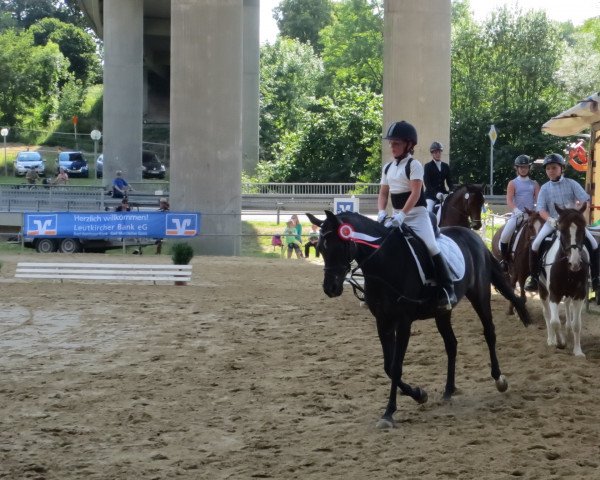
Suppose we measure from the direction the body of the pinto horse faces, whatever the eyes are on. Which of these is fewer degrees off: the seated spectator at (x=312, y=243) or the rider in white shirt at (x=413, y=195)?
the rider in white shirt

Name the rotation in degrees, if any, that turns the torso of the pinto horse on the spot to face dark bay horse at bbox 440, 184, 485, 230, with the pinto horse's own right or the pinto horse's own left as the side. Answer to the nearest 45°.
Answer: approximately 135° to the pinto horse's own right

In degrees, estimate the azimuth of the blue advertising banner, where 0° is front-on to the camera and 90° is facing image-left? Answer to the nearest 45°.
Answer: approximately 0°

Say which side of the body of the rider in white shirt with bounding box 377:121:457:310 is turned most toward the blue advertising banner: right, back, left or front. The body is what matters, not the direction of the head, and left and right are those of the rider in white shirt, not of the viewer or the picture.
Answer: right

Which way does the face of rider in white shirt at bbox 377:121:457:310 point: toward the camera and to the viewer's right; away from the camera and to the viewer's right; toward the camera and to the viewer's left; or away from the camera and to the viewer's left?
toward the camera and to the viewer's left

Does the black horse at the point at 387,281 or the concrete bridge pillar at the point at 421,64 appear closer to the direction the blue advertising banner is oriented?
the black horse

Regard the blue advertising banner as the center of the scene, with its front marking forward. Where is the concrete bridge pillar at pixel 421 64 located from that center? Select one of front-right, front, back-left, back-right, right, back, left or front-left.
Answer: left

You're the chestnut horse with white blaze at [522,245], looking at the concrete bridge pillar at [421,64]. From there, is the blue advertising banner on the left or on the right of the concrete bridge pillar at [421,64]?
left

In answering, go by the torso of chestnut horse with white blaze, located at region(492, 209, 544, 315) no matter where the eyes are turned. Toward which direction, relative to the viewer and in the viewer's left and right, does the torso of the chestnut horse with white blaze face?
facing the viewer and to the right of the viewer

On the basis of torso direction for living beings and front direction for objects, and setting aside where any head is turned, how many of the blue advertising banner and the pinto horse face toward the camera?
2

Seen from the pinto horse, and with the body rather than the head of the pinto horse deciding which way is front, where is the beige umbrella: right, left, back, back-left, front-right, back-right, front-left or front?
back

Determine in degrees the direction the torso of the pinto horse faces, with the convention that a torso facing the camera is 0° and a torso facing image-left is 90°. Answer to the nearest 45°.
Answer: approximately 0°

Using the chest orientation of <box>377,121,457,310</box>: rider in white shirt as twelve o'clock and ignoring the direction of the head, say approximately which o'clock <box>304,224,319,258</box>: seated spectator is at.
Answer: The seated spectator is roughly at 4 o'clock from the rider in white shirt.
